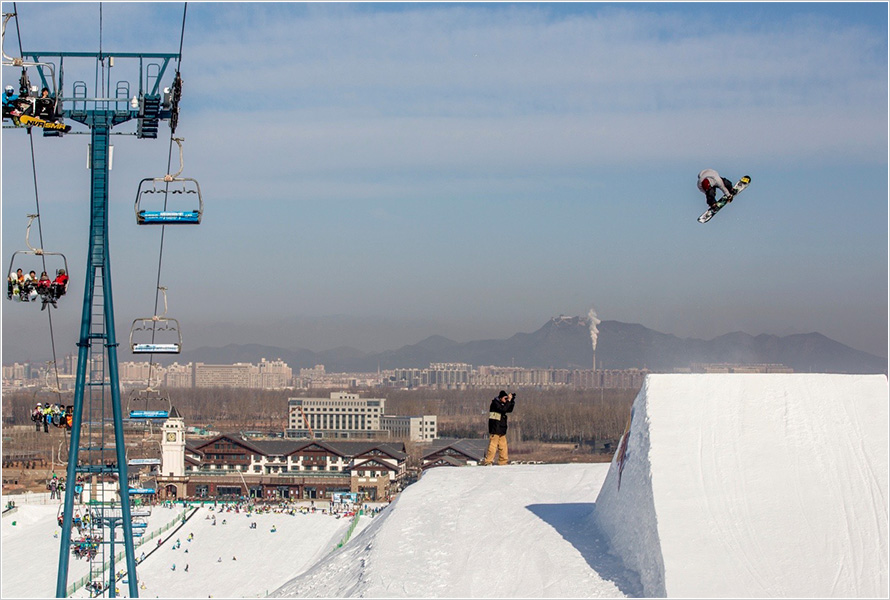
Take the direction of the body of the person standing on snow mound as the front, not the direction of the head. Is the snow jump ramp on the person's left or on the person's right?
on the person's right

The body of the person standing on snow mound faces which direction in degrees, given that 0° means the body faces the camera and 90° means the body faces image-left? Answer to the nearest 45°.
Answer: approximately 270°
